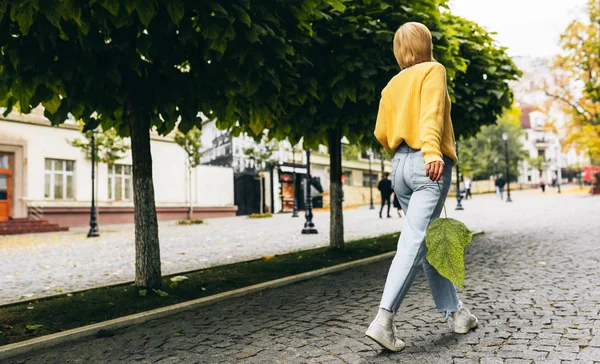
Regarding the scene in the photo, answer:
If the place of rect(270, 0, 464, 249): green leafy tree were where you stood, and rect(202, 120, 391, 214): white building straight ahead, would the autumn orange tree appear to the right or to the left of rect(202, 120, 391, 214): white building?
right

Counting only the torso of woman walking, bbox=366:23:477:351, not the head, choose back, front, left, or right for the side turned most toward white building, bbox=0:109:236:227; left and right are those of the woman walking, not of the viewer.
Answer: left

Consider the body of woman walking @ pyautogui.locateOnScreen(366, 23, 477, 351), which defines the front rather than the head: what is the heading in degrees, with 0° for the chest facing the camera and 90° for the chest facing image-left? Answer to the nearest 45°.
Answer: approximately 225°

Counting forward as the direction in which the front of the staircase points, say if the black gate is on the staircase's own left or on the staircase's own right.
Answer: on the staircase's own left

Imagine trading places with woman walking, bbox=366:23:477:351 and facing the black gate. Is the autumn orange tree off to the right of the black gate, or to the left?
right

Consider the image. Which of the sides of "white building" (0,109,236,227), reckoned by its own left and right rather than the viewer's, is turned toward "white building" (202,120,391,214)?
left

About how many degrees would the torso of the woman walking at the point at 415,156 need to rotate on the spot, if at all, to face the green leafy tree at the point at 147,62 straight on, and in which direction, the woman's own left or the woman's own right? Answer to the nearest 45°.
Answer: approximately 135° to the woman's own left

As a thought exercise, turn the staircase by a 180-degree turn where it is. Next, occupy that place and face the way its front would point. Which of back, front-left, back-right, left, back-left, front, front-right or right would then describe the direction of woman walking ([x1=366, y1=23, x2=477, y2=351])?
back-left

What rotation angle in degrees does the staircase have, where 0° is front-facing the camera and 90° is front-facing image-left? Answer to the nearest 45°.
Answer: approximately 315°

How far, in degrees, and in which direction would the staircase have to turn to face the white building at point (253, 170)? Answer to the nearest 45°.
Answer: approximately 90° to its left
